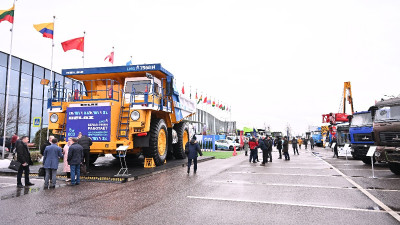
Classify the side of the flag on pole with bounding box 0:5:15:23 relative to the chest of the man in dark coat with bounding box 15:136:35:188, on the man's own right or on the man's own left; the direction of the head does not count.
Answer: on the man's own left

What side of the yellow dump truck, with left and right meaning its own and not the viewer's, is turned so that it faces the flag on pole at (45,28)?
right

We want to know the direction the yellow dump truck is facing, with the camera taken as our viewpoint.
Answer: facing the viewer and to the left of the viewer

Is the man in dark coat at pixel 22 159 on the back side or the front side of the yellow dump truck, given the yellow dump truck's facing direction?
on the front side

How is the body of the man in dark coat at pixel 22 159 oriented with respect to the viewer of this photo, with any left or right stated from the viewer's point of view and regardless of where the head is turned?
facing to the right of the viewer

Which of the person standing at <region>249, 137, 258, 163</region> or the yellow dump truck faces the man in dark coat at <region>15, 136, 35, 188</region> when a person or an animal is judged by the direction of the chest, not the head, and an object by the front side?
the yellow dump truck
